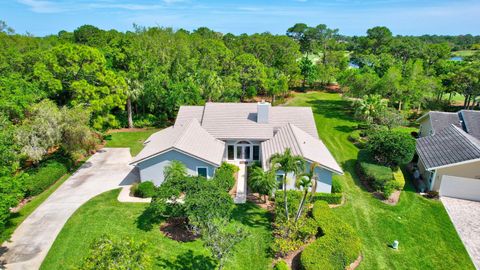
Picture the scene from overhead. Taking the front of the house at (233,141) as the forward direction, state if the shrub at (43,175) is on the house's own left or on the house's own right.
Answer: on the house's own right

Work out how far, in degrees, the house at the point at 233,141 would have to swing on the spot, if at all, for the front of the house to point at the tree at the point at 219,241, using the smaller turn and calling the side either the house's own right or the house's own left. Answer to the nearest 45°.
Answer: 0° — it already faces it

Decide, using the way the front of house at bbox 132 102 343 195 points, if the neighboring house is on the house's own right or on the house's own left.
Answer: on the house's own left

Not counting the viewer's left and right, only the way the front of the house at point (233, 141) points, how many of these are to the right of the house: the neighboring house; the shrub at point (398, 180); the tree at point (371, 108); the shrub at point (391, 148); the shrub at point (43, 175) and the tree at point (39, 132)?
2

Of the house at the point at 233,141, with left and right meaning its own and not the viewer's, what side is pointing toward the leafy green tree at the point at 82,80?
right

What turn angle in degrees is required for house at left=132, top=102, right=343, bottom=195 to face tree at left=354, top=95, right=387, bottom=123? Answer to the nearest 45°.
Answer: approximately 135° to its left

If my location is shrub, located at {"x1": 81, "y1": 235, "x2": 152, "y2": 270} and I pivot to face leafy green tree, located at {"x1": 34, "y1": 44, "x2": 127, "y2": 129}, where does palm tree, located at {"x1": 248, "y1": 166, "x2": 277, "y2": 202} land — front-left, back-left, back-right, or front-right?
front-right

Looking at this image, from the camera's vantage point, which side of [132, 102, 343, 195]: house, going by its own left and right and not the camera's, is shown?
front

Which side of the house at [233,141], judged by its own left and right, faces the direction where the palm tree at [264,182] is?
front

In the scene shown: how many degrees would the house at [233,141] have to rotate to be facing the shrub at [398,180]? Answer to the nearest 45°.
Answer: approximately 90° to its left

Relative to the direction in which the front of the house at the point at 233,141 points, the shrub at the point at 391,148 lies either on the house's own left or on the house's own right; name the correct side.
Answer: on the house's own left

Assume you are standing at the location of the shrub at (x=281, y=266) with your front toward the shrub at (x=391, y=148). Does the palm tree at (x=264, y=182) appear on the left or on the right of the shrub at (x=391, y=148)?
left

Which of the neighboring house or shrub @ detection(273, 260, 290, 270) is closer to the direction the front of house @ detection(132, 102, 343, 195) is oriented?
the shrub

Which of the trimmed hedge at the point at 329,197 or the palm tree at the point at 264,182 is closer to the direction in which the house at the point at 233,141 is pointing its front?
the palm tree

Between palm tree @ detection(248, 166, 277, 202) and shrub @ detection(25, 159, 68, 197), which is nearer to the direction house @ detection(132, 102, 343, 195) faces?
the palm tree

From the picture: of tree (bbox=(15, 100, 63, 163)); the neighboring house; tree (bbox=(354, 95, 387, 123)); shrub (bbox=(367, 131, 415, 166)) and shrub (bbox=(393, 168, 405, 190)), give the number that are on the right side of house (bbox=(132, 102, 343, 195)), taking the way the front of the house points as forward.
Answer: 1

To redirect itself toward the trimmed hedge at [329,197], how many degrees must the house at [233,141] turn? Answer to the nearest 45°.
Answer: approximately 45° to its left
